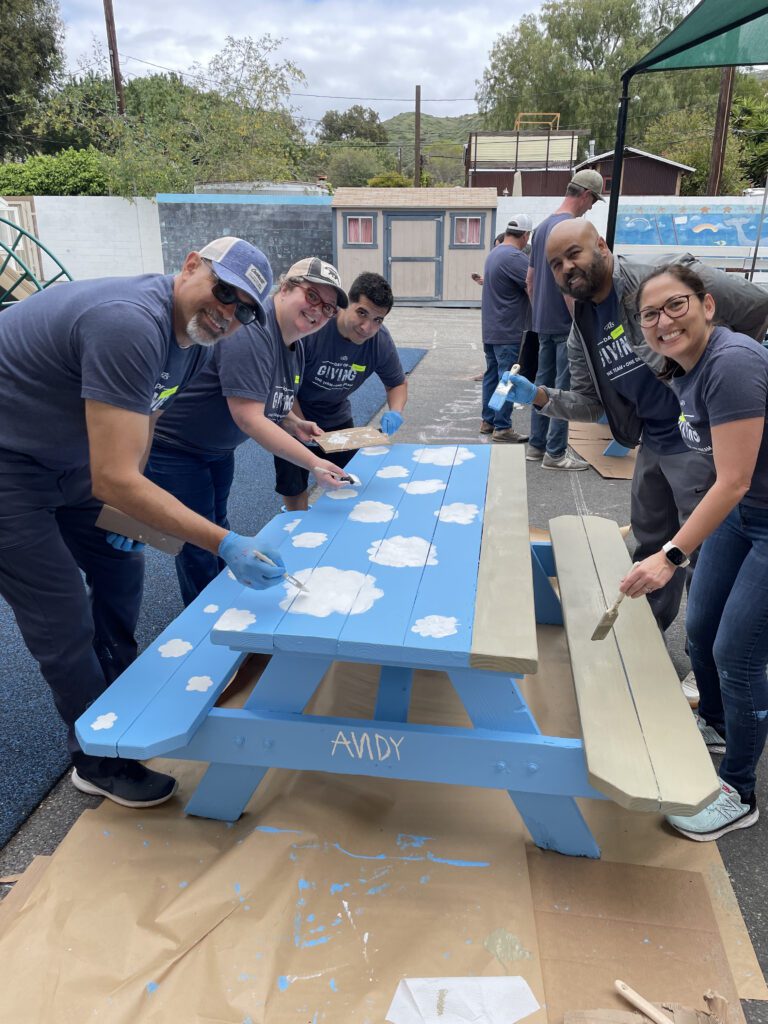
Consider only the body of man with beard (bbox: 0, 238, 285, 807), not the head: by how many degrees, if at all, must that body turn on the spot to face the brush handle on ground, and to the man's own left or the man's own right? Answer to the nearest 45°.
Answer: approximately 45° to the man's own right

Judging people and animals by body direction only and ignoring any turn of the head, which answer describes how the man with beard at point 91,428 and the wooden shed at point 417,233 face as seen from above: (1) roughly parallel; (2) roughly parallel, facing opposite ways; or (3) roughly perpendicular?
roughly perpendicular

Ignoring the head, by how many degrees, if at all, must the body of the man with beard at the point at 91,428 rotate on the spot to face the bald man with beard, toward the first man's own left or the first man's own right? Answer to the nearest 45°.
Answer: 0° — they already face them

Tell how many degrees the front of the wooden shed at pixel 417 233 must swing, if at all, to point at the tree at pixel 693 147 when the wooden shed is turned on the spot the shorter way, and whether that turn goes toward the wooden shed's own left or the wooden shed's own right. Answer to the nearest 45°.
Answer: approximately 135° to the wooden shed's own left

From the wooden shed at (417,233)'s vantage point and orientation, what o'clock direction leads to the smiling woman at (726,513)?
The smiling woman is roughly at 12 o'clock from the wooden shed.

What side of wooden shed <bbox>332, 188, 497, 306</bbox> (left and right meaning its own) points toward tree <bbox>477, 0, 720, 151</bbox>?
back

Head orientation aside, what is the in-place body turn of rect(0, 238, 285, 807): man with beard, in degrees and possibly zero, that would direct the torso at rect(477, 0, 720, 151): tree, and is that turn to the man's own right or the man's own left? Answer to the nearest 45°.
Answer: approximately 45° to the man's own left

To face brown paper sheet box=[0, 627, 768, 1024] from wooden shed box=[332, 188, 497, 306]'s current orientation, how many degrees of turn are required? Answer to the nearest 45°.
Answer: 0° — it already faces it

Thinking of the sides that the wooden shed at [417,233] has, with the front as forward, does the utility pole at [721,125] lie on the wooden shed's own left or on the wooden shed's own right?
on the wooden shed's own left

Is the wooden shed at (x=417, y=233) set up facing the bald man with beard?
yes

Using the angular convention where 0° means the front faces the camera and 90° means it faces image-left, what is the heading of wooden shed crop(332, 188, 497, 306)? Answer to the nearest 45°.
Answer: approximately 0°

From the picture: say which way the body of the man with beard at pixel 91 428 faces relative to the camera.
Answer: to the viewer's right
